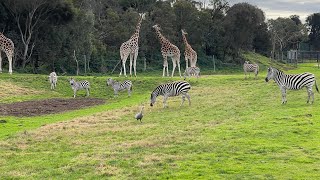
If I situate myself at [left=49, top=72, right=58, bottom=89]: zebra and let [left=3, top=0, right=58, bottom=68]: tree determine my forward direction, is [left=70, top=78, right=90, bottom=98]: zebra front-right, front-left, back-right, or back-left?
back-right

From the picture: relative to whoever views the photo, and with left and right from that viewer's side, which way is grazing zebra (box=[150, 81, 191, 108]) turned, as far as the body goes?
facing to the left of the viewer

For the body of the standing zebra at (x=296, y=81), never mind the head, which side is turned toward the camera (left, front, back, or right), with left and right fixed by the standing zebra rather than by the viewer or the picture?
left

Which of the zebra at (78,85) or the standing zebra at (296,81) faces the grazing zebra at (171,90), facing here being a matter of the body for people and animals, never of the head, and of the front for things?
the standing zebra

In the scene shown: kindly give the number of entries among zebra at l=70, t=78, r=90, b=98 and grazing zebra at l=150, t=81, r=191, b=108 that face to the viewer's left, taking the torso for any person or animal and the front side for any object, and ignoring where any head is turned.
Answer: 2

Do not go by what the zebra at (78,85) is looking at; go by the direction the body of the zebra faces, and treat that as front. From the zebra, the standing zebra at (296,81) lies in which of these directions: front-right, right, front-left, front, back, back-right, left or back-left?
back-left

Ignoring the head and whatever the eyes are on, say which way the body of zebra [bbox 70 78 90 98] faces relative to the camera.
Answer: to the viewer's left
